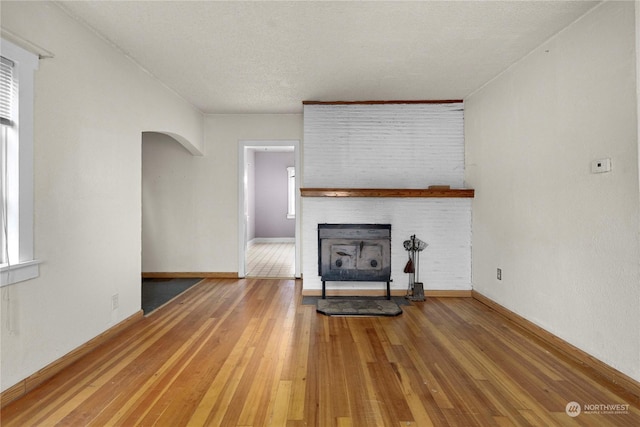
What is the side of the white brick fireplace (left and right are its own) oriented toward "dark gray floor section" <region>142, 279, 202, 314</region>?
right

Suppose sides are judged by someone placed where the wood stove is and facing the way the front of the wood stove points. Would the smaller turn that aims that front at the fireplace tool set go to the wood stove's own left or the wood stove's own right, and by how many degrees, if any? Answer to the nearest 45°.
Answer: approximately 90° to the wood stove's own left

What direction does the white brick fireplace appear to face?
toward the camera

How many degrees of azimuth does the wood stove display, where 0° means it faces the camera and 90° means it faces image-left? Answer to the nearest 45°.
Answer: approximately 0°

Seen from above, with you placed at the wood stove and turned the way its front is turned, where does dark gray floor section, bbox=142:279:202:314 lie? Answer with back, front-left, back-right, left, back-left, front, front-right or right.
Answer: right
